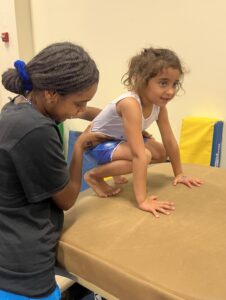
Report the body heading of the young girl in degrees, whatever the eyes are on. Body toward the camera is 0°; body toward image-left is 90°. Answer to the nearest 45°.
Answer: approximately 315°

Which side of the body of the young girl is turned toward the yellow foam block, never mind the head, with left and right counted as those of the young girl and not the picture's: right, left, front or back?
left
